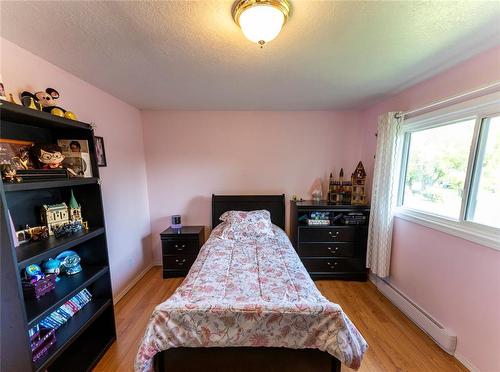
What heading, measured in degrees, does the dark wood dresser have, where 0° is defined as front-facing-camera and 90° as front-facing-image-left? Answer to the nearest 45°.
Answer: approximately 0°

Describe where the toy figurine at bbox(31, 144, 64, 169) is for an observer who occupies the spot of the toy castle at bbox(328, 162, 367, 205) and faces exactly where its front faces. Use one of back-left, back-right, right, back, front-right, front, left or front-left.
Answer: front-right

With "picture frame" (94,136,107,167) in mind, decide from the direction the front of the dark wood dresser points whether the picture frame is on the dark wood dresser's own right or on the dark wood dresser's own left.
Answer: on the dark wood dresser's own right

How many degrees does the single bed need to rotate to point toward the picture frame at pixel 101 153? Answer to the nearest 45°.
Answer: approximately 135° to its right

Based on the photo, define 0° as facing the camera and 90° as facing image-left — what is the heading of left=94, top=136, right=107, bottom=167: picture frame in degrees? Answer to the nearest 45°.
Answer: approximately 315°

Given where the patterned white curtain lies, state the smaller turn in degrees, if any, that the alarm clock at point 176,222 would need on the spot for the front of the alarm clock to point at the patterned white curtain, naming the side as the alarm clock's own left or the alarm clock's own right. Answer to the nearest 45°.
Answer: approximately 45° to the alarm clock's own left

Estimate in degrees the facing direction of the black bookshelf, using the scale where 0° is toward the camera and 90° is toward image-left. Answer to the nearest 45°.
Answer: approximately 315°

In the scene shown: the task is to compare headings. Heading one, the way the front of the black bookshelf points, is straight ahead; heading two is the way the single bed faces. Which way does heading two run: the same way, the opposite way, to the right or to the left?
to the right

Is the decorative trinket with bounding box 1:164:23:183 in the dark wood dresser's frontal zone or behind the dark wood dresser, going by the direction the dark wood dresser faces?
frontal zone
